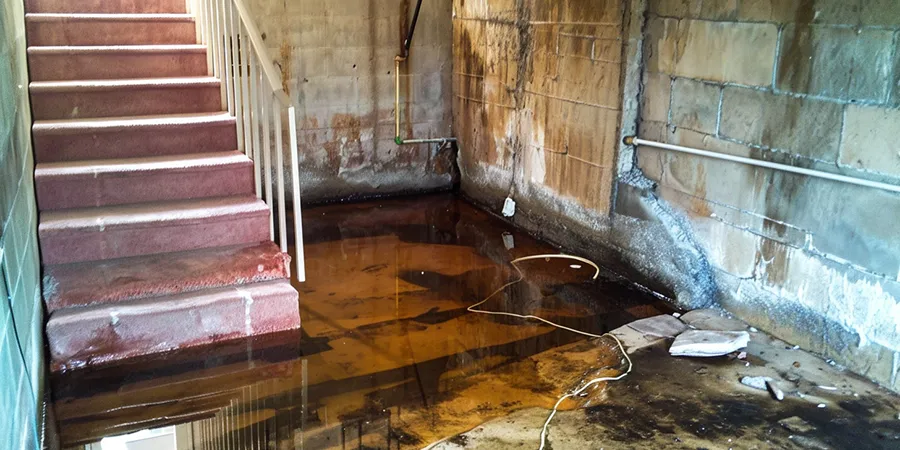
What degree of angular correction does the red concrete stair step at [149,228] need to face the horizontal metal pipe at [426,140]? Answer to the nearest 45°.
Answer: approximately 135° to its left

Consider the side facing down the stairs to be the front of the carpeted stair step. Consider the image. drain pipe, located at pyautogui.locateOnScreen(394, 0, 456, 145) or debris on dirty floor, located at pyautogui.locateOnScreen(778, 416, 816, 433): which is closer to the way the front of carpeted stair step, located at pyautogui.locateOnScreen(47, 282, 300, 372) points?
the debris on dirty floor

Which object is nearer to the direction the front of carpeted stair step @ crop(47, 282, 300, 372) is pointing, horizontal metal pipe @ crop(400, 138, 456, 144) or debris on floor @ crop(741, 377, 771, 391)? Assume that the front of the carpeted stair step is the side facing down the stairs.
the debris on floor

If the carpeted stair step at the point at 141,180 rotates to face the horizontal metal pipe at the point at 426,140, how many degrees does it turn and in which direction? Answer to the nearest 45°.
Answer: approximately 135° to its left

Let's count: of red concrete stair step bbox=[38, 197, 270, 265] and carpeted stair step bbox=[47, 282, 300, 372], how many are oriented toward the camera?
2

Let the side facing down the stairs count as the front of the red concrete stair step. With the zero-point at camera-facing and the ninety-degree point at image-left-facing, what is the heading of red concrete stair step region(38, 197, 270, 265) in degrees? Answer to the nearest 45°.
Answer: approximately 0°

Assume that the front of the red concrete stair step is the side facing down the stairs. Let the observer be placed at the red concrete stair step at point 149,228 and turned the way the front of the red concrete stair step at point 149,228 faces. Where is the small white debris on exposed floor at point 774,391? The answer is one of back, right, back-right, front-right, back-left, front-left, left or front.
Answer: front-left

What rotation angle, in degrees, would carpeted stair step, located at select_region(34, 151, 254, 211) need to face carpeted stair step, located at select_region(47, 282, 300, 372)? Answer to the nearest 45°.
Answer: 0° — it already faces it
